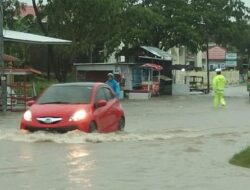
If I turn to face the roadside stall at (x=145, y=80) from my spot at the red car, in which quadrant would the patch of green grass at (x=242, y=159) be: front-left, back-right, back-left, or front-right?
back-right

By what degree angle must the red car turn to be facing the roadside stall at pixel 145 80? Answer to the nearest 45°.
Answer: approximately 135° to its right

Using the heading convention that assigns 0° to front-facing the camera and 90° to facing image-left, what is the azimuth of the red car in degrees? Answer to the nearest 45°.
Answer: approximately 45°

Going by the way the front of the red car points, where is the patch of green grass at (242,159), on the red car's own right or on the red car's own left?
on the red car's own left

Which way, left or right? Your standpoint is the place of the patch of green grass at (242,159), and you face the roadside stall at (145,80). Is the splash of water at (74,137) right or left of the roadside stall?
left

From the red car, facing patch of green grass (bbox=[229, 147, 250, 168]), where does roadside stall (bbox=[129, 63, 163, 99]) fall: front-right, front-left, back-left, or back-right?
back-left
